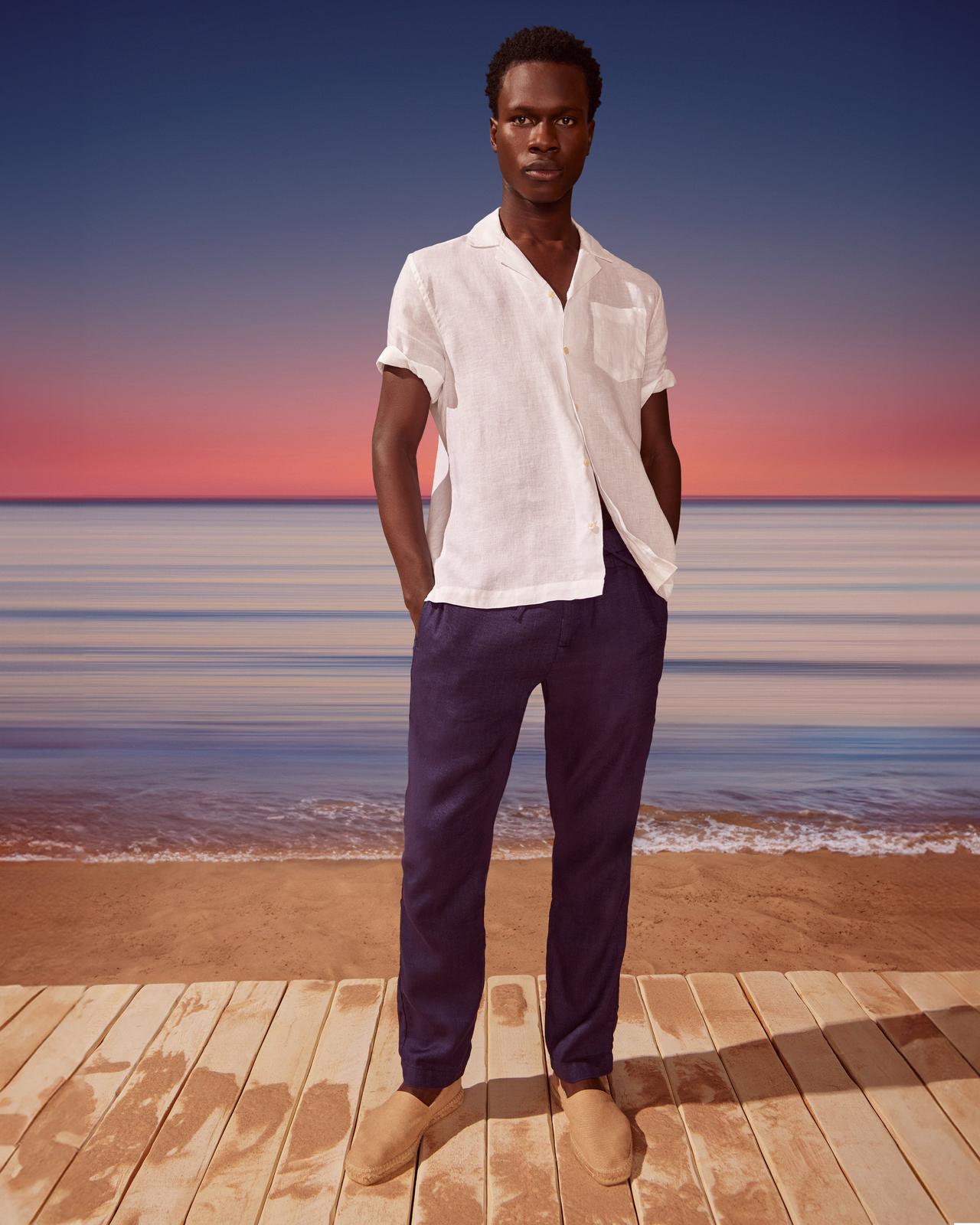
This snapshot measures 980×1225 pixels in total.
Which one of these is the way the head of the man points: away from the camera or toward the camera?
toward the camera

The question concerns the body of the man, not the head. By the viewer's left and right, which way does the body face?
facing the viewer
